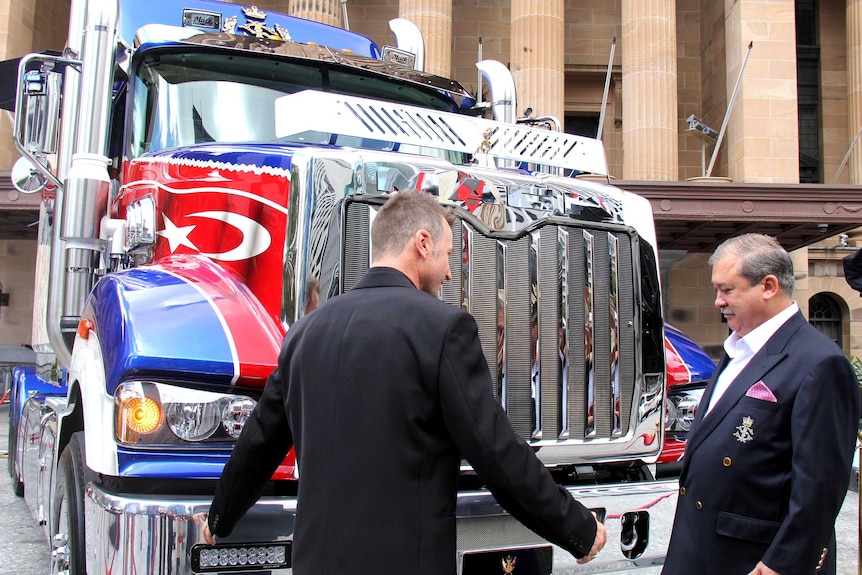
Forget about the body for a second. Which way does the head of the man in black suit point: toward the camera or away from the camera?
away from the camera

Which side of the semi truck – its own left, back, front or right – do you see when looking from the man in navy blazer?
front

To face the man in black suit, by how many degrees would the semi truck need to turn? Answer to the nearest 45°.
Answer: approximately 45° to its right

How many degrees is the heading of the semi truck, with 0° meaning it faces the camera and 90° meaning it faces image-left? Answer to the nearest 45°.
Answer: approximately 315°

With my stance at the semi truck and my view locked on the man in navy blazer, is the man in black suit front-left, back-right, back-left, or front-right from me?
front-right
